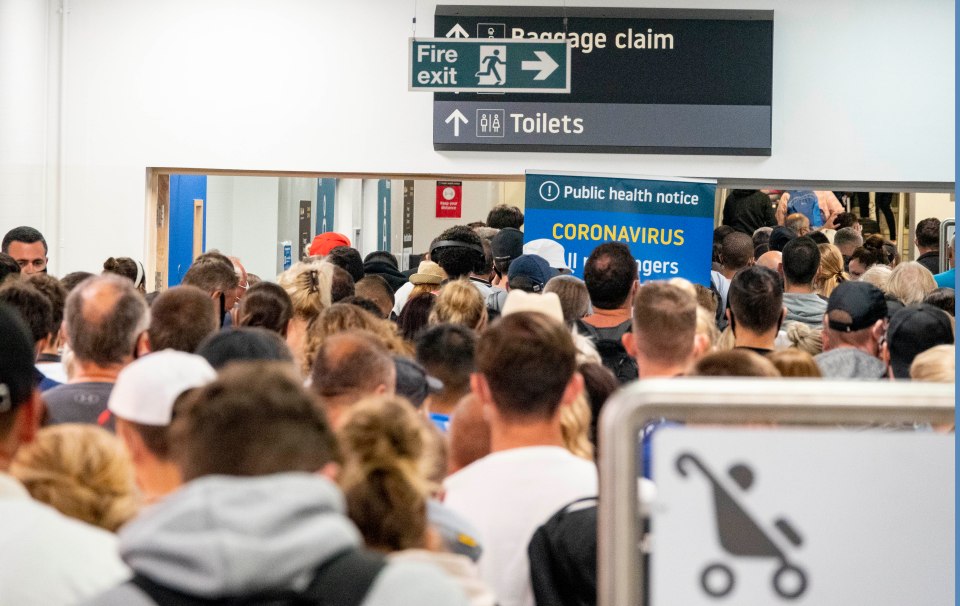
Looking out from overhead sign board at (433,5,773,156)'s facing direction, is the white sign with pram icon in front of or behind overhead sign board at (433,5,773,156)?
in front

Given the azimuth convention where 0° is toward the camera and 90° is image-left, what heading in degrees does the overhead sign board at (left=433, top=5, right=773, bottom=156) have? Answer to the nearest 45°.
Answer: approximately 0°

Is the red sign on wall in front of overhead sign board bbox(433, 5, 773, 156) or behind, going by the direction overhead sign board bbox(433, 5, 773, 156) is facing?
behind

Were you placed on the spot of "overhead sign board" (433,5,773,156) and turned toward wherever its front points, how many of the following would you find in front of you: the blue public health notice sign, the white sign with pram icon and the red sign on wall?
2

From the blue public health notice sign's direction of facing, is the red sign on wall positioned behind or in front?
behind

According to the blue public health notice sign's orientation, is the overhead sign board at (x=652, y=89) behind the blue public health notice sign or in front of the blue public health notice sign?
behind
